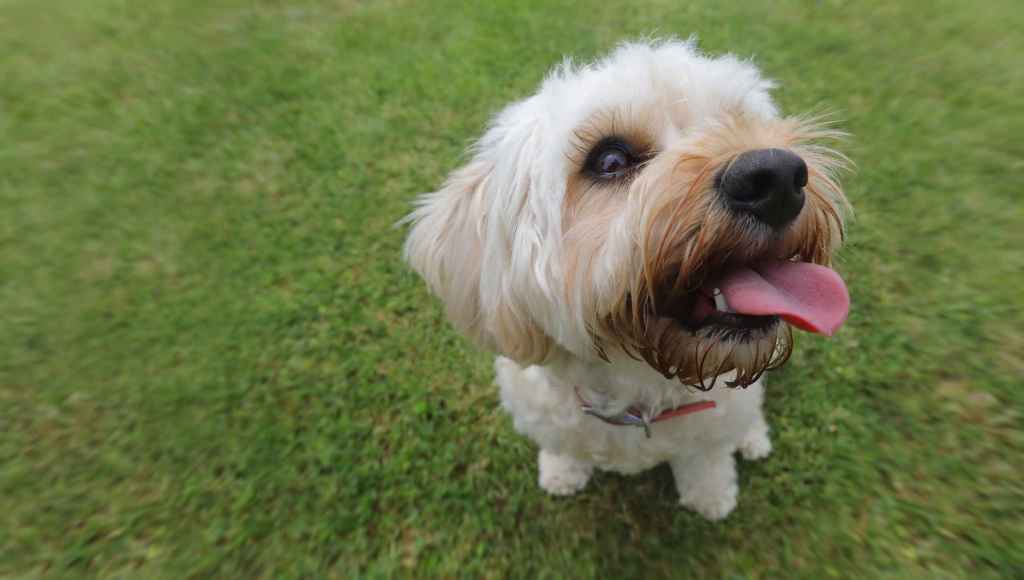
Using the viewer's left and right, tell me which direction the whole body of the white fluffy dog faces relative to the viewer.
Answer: facing the viewer and to the right of the viewer
